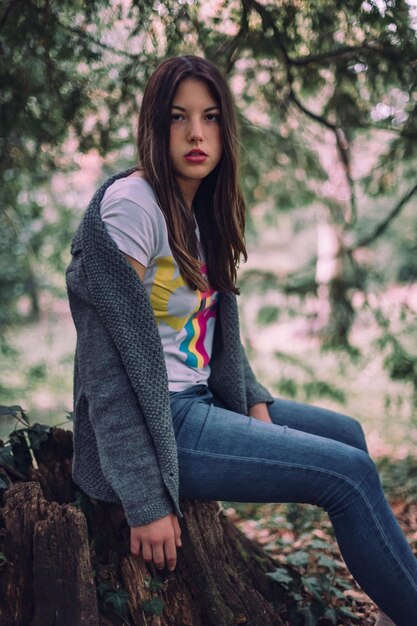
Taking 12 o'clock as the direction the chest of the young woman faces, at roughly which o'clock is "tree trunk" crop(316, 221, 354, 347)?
The tree trunk is roughly at 8 o'clock from the young woman.

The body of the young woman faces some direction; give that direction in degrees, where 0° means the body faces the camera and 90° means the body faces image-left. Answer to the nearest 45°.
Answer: approximately 315°

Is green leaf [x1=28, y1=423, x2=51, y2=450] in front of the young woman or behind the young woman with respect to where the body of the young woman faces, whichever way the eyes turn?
behind

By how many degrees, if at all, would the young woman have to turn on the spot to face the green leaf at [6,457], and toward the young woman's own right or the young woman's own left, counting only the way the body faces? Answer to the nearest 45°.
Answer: approximately 135° to the young woman's own right
